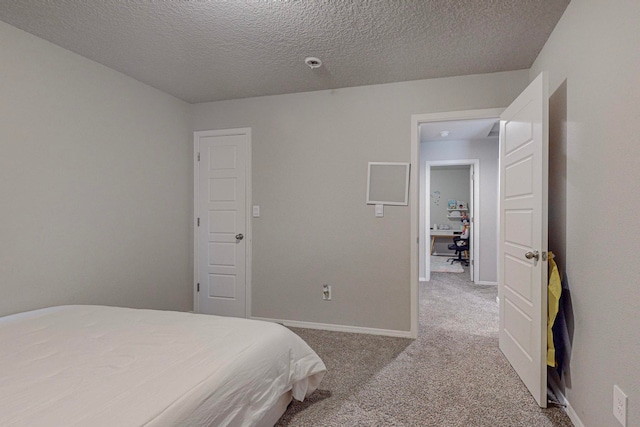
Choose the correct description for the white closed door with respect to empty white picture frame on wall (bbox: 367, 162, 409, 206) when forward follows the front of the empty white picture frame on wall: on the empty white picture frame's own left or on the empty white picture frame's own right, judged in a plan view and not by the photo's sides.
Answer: on the empty white picture frame's own right

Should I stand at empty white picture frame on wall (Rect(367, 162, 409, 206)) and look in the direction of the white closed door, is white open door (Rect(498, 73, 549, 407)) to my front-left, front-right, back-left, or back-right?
back-left

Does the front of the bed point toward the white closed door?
no

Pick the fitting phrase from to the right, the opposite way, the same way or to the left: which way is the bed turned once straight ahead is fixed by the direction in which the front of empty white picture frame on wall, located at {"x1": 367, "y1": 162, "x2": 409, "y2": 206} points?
to the left

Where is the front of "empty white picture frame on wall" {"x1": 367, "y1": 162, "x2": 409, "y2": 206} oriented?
toward the camera

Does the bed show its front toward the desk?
no

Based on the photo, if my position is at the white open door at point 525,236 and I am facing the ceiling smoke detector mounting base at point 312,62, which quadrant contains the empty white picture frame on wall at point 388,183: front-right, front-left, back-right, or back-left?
front-right
